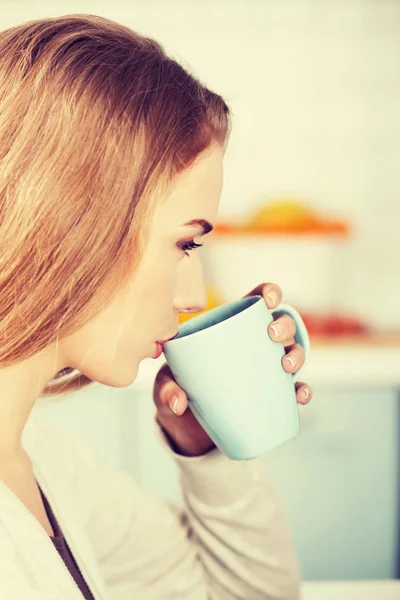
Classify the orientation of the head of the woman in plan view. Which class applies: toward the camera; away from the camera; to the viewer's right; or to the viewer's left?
to the viewer's right

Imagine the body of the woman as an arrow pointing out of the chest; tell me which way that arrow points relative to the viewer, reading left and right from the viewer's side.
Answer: facing the viewer and to the right of the viewer
